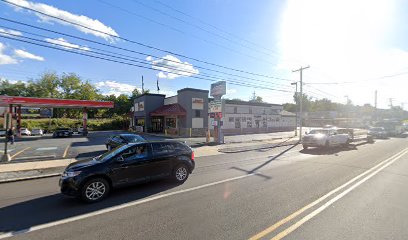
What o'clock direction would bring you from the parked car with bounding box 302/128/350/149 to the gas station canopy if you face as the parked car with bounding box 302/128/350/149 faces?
The gas station canopy is roughly at 1 o'clock from the parked car.

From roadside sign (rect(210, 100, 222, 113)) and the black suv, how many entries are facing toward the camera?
1

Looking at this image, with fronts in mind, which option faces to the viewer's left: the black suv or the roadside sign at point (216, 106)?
the black suv

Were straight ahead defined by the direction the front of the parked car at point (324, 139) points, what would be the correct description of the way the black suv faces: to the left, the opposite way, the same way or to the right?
the same way

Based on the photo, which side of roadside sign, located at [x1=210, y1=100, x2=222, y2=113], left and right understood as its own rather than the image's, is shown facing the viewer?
front

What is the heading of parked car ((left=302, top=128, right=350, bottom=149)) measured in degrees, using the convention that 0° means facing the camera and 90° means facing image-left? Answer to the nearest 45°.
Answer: approximately 45°

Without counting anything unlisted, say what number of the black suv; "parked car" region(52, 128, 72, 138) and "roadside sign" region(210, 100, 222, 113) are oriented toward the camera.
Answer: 1

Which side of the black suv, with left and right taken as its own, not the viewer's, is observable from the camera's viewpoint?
left

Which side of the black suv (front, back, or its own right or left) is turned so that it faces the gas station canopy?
right

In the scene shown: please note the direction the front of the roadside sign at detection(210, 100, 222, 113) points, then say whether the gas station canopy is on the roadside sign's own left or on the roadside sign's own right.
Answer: on the roadside sign's own right

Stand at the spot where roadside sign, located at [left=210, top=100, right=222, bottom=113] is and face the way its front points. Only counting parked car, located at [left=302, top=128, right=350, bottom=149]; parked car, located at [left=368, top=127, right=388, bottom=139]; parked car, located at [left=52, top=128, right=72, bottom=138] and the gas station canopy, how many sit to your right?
2

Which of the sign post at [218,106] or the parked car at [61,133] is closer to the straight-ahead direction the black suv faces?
the parked car

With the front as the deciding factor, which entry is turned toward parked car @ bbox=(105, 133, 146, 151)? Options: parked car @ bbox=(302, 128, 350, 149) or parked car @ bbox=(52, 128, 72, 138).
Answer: parked car @ bbox=(302, 128, 350, 149)

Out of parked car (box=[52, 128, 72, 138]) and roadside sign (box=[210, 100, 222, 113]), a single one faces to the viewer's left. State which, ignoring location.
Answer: the parked car

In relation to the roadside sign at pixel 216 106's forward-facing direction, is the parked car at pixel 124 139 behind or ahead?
ahead

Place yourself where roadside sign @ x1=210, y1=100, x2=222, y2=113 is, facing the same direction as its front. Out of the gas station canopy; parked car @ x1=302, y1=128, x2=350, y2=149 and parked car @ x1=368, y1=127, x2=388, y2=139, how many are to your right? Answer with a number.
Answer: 1
